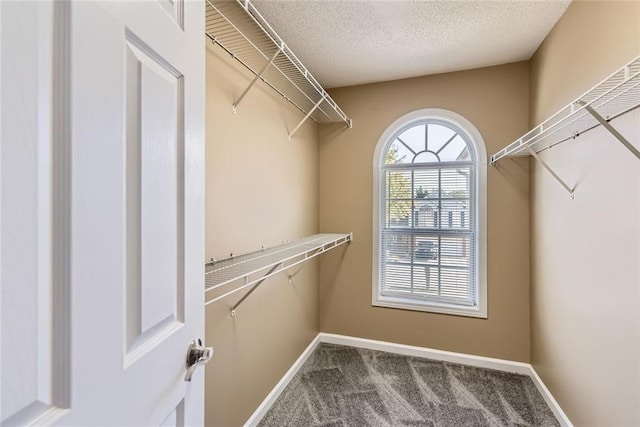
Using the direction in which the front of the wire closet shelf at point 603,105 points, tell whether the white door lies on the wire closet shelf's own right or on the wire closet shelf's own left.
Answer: on the wire closet shelf's own left

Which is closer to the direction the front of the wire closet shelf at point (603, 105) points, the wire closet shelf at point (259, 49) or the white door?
the wire closet shelf

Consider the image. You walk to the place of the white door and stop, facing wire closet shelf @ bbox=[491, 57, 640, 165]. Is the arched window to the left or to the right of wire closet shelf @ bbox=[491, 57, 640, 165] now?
left

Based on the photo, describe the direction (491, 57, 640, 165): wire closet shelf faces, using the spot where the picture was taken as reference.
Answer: facing to the left of the viewer
